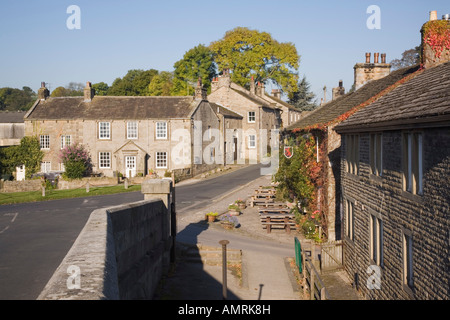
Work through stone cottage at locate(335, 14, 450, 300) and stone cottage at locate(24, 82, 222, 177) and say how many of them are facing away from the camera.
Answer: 0

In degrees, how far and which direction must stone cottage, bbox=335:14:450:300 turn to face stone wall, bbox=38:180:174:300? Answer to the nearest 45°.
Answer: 0° — it already faces it

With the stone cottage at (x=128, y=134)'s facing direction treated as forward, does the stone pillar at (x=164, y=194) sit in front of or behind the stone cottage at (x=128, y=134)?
in front

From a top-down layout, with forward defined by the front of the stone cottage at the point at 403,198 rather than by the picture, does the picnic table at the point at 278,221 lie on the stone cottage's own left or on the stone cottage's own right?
on the stone cottage's own right

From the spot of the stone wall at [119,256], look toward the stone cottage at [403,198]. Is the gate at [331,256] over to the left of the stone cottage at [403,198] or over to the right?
left

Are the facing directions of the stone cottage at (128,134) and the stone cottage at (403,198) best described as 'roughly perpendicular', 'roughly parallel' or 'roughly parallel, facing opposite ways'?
roughly perpendicular

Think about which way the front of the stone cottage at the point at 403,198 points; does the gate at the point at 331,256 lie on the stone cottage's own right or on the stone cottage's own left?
on the stone cottage's own right

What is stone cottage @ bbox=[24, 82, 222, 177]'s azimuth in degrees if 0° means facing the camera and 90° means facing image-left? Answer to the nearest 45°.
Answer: approximately 0°

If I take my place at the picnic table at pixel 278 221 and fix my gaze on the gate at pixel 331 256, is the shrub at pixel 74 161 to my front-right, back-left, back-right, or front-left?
back-right

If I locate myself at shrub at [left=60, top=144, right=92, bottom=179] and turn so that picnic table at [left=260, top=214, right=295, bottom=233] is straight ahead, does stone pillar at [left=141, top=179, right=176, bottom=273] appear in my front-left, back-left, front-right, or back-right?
front-right

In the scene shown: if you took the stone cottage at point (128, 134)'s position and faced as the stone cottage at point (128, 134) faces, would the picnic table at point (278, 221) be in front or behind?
in front

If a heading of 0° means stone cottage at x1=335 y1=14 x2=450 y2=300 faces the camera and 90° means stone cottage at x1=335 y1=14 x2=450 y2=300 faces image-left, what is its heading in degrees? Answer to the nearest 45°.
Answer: approximately 45°
